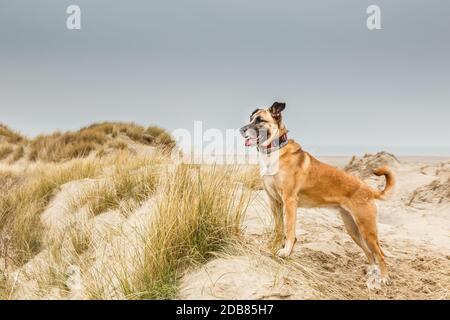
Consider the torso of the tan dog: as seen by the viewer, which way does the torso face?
to the viewer's left
